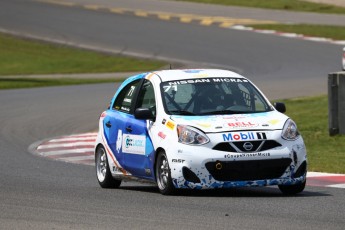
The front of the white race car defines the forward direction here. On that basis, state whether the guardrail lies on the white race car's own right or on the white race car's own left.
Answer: on the white race car's own left

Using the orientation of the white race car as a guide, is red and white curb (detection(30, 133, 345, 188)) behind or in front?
behind

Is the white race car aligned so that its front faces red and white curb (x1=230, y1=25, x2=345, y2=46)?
no

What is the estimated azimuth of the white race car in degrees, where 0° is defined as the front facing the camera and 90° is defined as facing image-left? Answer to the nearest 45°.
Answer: approximately 315°
